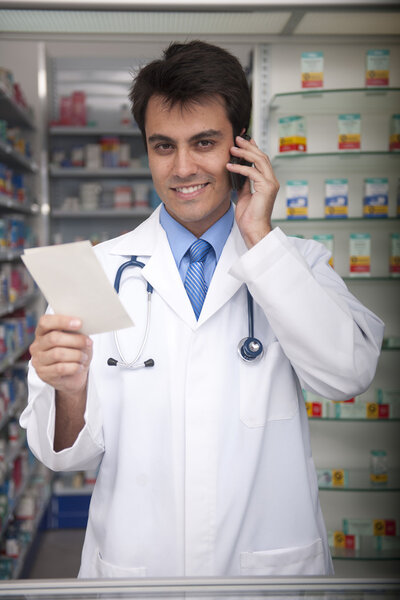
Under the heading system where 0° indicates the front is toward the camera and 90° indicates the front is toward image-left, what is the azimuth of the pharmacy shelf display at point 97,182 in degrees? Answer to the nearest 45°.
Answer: approximately 0°

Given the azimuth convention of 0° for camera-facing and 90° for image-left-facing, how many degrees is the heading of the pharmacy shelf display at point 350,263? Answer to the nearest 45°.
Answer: approximately 0°

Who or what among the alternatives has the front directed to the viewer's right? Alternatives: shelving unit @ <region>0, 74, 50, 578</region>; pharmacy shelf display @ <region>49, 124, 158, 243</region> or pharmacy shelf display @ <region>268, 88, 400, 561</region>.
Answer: the shelving unit

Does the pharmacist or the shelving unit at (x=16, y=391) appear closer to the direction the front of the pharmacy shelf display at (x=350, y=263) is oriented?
the pharmacist

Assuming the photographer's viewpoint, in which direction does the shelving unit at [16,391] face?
facing to the right of the viewer

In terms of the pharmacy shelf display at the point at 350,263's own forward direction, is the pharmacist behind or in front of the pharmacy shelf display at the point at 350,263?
in front

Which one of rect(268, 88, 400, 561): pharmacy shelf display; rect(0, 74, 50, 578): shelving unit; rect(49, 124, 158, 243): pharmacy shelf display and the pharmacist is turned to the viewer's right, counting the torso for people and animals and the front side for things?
the shelving unit

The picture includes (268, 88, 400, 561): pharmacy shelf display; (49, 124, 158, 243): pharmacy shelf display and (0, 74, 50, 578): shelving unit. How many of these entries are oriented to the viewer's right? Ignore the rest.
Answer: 1
